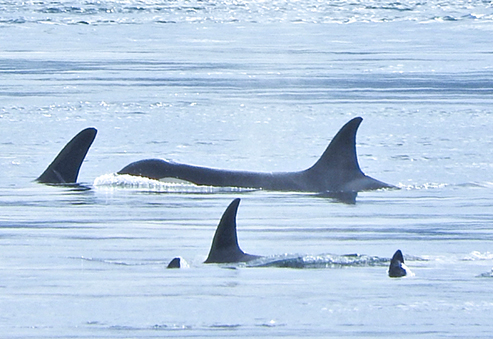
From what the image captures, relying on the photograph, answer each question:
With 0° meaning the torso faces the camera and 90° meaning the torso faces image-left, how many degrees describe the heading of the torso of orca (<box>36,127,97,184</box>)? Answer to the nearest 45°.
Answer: approximately 90°

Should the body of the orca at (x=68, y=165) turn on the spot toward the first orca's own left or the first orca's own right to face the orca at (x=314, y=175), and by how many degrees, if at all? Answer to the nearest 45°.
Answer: approximately 180°

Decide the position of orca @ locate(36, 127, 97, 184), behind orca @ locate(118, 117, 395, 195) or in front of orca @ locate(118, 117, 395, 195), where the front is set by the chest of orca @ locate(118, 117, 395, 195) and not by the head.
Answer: in front

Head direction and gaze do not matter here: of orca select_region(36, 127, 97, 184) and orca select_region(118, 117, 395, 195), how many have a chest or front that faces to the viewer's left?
2

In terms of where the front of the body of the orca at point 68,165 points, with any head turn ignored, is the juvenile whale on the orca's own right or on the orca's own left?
on the orca's own left

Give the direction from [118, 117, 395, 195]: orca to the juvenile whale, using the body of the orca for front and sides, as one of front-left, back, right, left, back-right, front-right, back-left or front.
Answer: left

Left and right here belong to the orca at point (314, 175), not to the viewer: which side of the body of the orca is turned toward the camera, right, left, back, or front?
left
